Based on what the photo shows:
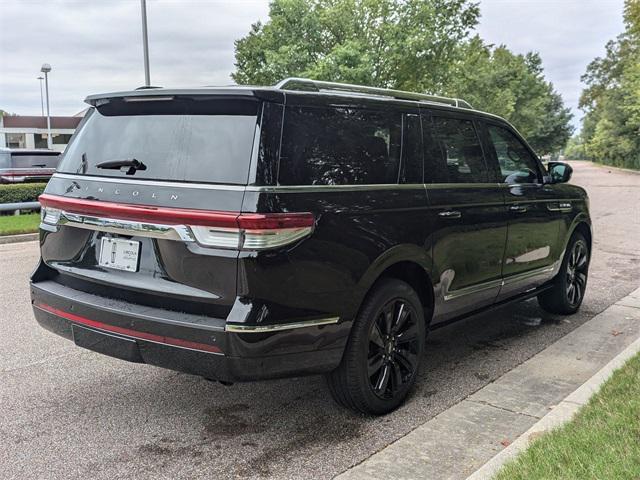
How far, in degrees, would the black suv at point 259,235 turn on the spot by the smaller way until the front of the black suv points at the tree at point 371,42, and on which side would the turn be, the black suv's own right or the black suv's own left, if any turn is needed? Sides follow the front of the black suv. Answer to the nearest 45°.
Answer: approximately 45° to the black suv's own left

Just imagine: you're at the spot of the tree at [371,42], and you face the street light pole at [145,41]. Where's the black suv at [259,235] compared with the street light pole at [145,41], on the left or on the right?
left

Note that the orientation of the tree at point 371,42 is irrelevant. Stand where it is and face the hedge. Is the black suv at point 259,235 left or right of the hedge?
left

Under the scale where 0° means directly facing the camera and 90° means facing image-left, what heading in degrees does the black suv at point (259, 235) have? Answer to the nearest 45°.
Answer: approximately 225°

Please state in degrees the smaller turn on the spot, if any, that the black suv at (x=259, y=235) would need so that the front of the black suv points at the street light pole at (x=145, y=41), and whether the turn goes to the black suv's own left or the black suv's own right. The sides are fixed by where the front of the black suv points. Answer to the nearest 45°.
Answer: approximately 45° to the black suv's own left

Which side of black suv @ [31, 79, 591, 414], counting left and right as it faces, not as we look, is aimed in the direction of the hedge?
left
